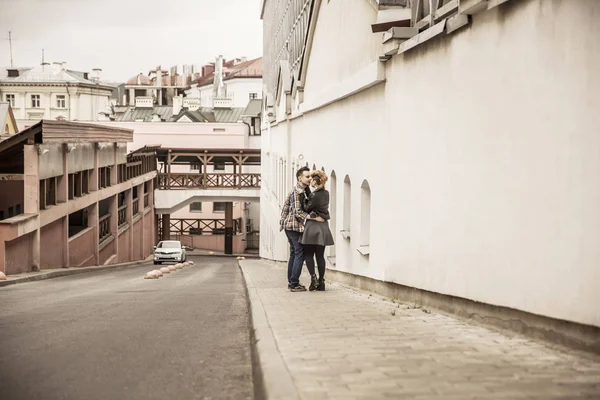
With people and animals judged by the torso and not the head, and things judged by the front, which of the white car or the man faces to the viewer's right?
the man

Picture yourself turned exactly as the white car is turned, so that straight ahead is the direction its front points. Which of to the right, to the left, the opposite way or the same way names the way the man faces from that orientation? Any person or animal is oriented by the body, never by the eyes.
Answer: to the left

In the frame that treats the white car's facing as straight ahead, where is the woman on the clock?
The woman is roughly at 12 o'clock from the white car.

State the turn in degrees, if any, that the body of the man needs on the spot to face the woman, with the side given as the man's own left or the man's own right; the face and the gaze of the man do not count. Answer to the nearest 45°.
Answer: approximately 45° to the man's own right

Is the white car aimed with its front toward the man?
yes

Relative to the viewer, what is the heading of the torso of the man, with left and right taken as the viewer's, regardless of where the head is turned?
facing to the right of the viewer

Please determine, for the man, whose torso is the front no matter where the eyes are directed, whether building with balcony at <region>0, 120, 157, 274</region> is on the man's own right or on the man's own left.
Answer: on the man's own left

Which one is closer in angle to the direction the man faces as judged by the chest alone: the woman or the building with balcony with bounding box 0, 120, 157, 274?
the woman

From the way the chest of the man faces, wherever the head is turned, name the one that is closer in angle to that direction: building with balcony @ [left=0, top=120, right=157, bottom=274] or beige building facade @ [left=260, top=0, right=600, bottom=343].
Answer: the beige building facade

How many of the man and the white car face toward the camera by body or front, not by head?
1

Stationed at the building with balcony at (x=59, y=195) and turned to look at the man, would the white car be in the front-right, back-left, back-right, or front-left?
back-left

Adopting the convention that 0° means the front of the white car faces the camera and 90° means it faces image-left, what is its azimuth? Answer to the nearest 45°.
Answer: approximately 0°

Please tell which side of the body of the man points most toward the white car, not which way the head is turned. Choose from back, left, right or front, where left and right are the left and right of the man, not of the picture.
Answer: left
